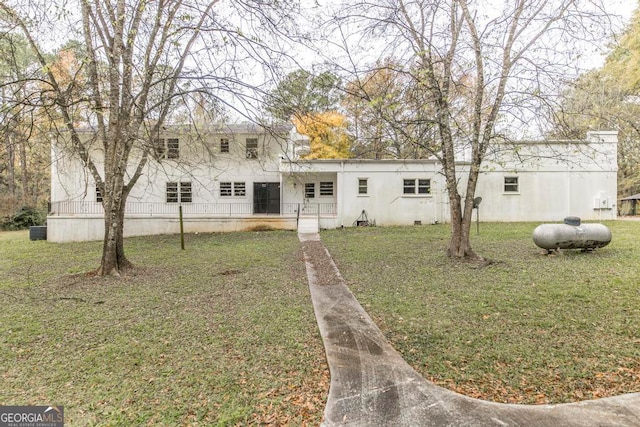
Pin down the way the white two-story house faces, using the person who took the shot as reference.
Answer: facing the viewer

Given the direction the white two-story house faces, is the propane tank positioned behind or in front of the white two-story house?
in front
